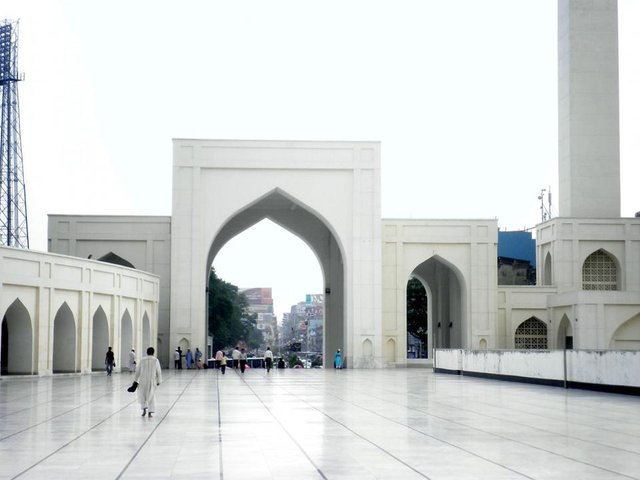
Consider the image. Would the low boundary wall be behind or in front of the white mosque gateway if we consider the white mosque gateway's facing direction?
in front

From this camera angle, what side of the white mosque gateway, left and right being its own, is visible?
front

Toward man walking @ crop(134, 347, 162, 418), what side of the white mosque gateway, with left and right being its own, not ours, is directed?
front
